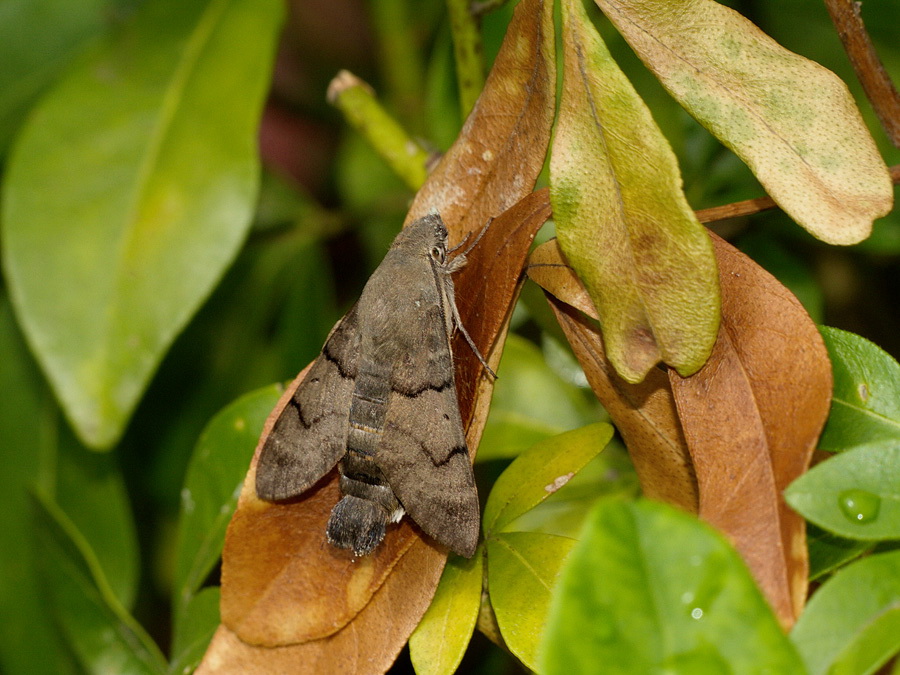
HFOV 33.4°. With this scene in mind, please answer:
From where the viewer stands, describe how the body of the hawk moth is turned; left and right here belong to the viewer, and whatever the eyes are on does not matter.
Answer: facing away from the viewer and to the right of the viewer

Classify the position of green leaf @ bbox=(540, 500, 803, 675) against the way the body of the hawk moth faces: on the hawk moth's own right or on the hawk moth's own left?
on the hawk moth's own right

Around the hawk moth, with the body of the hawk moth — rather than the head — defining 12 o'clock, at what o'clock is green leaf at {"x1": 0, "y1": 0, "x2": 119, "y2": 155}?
The green leaf is roughly at 10 o'clock from the hawk moth.

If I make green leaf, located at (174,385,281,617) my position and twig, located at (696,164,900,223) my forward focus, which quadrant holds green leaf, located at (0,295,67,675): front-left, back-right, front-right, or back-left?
back-left

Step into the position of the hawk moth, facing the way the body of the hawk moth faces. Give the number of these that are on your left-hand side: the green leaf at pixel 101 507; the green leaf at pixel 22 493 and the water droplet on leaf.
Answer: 2

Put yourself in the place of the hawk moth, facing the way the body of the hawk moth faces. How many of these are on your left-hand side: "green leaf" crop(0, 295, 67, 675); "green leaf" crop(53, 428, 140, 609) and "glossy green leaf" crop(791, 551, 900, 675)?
2

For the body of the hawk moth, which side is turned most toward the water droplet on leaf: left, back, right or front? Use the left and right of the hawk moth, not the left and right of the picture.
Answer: right
